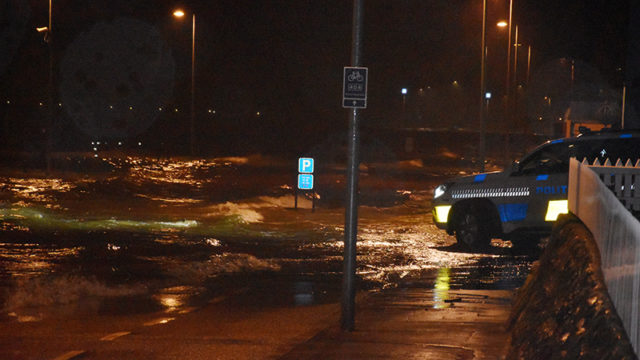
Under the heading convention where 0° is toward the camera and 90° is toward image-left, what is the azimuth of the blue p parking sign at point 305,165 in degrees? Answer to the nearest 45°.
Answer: approximately 0°

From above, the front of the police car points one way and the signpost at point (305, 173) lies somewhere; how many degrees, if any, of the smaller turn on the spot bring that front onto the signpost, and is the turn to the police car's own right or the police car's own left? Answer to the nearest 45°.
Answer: approximately 45° to the police car's own right

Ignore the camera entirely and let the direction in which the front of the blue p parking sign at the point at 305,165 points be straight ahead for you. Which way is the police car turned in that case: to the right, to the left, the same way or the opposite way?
to the right

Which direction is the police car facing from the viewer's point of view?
to the viewer's left

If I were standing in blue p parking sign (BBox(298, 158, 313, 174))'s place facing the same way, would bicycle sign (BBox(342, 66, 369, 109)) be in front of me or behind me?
in front

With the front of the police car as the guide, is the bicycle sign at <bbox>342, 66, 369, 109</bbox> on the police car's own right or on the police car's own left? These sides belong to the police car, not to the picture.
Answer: on the police car's own left

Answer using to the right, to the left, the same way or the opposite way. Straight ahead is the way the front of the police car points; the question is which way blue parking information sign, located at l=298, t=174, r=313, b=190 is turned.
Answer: to the left

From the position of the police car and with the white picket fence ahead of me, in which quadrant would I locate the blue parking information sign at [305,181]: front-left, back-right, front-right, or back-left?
back-right

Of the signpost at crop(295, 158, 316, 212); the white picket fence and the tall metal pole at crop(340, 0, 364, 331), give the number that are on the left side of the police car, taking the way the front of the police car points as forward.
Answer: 2

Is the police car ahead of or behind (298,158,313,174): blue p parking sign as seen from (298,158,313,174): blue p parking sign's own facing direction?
ahead

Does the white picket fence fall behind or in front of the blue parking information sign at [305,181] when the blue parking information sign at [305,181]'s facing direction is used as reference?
in front
